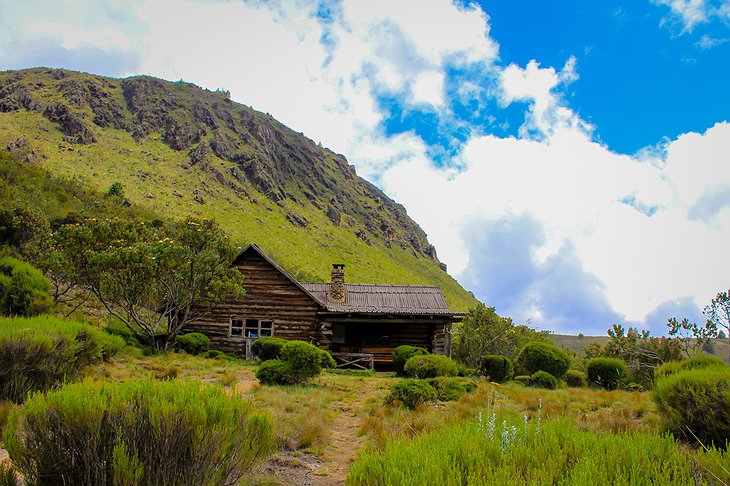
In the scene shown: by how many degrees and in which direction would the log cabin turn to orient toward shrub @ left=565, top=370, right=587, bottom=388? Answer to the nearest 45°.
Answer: approximately 45° to its left

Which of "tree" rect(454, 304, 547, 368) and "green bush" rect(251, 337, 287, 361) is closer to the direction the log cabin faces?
the green bush

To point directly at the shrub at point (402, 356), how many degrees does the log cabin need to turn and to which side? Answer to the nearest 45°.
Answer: approximately 45° to its left

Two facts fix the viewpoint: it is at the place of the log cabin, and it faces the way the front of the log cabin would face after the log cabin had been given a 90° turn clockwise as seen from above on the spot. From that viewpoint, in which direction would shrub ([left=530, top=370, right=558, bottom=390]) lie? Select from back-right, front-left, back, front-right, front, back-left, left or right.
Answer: back-left

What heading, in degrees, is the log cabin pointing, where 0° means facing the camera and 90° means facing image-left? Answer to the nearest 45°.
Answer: approximately 0°

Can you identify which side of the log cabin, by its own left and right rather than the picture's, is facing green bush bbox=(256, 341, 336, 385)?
front

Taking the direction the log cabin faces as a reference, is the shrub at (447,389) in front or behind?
in front

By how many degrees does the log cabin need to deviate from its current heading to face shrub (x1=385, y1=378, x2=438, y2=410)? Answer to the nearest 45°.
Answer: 0° — it already faces it

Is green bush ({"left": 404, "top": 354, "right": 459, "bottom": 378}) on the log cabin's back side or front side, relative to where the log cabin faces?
on the front side

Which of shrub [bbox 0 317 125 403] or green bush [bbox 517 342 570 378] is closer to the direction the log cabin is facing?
the shrub

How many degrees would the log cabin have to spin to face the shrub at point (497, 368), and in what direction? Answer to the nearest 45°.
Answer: approximately 45° to its left
